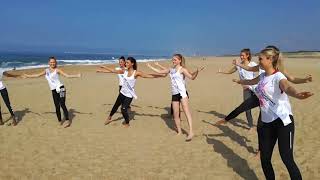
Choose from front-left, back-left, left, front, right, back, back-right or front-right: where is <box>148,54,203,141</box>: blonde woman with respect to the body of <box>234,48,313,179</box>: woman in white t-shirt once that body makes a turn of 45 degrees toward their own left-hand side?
back-right

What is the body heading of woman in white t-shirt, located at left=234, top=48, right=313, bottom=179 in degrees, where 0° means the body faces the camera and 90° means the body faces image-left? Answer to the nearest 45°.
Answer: approximately 45°
